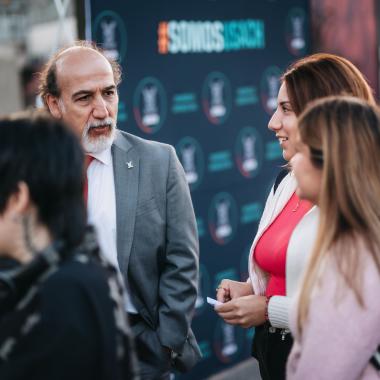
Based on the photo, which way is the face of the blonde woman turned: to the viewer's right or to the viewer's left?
to the viewer's left

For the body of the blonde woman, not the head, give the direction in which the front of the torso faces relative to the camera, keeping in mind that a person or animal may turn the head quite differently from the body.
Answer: to the viewer's left

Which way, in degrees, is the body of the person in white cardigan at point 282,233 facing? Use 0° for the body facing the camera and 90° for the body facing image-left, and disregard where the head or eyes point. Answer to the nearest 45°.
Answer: approximately 45°

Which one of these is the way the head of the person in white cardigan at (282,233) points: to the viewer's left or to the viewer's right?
to the viewer's left

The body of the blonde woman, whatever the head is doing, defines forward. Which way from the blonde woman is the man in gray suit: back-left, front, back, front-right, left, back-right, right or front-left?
front-right

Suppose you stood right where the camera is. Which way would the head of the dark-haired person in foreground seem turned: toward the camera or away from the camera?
away from the camera
